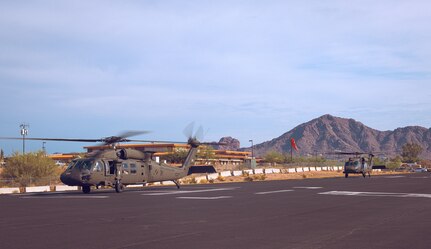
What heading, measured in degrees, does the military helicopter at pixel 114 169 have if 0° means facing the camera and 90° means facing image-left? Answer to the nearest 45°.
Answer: approximately 45°
